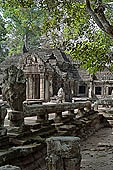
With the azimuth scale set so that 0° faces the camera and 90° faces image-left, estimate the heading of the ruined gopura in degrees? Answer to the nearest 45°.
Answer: approximately 45°
